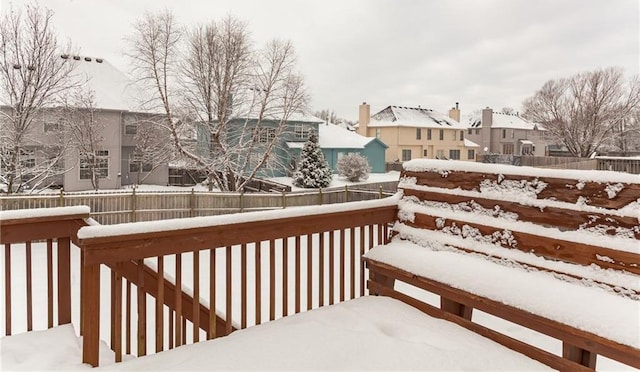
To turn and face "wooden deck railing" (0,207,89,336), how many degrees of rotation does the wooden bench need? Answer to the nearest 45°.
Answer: approximately 45° to its right

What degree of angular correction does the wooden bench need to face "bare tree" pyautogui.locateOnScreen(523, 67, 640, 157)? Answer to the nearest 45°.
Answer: approximately 135° to its right

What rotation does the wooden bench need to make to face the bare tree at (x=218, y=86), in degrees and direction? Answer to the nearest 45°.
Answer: approximately 90° to its right

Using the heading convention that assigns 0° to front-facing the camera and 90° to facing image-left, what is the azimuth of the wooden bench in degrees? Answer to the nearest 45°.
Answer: approximately 45°

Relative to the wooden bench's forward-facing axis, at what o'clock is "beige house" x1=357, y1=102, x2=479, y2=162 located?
The beige house is roughly at 4 o'clock from the wooden bench.

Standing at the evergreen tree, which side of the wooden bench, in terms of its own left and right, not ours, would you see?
right

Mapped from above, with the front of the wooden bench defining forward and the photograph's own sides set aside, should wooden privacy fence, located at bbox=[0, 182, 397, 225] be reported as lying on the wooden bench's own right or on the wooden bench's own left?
on the wooden bench's own right

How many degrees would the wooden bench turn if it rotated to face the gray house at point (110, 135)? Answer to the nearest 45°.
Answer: approximately 90° to its right
